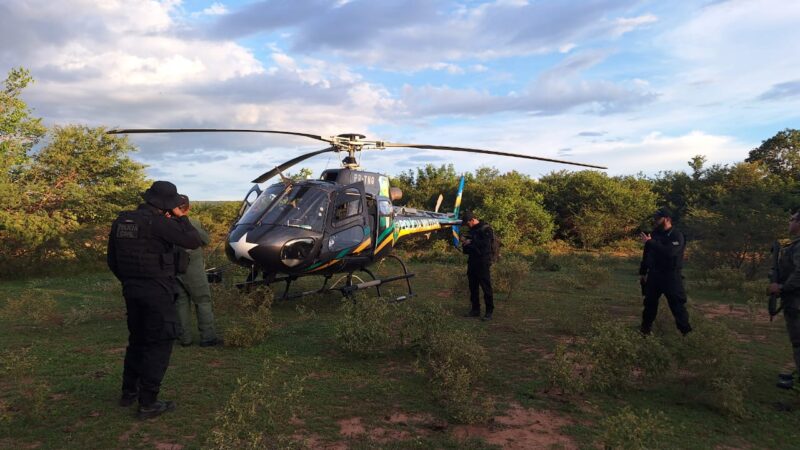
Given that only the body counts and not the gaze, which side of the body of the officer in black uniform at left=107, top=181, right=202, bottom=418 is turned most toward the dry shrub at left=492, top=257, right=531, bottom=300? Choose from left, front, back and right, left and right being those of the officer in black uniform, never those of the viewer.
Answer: front

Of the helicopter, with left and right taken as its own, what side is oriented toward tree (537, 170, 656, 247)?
back

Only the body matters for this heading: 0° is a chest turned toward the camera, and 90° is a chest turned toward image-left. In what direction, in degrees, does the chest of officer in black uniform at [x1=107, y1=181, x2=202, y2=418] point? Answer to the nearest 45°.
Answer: approximately 225°

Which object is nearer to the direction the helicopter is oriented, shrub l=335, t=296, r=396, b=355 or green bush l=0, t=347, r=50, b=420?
the green bush

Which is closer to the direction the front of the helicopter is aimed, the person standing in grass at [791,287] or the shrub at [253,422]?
the shrub

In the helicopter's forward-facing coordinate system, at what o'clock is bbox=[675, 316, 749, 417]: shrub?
The shrub is roughly at 9 o'clock from the helicopter.

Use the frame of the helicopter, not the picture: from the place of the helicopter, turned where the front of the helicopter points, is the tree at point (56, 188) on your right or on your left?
on your right

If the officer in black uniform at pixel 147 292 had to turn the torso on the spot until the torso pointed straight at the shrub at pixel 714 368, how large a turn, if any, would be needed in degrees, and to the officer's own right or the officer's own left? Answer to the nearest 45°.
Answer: approximately 45° to the officer's own right

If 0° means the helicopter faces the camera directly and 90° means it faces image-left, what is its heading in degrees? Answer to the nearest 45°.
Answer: approximately 45°

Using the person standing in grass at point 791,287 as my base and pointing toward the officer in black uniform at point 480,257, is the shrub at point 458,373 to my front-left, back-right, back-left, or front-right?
front-left

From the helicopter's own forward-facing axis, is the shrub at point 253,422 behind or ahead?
ahead

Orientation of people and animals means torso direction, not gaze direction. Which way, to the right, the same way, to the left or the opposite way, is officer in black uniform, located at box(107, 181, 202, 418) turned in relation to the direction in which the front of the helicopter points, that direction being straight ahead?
the opposite way

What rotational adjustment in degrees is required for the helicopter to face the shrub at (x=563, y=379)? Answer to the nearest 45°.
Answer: approximately 90° to its left

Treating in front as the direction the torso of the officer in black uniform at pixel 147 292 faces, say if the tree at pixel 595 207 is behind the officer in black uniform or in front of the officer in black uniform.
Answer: in front
